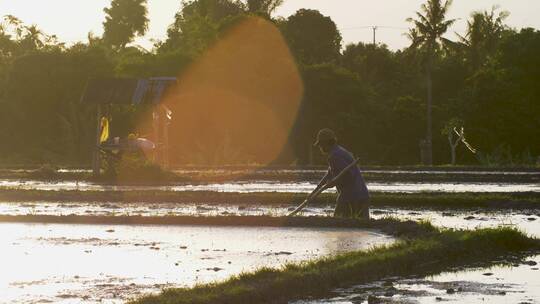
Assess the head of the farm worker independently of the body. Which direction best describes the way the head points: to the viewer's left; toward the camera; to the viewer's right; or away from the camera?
to the viewer's left

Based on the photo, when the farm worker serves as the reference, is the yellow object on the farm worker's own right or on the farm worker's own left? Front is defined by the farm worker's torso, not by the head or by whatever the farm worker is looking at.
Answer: on the farm worker's own right

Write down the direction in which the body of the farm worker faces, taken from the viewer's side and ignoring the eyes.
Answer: to the viewer's left
